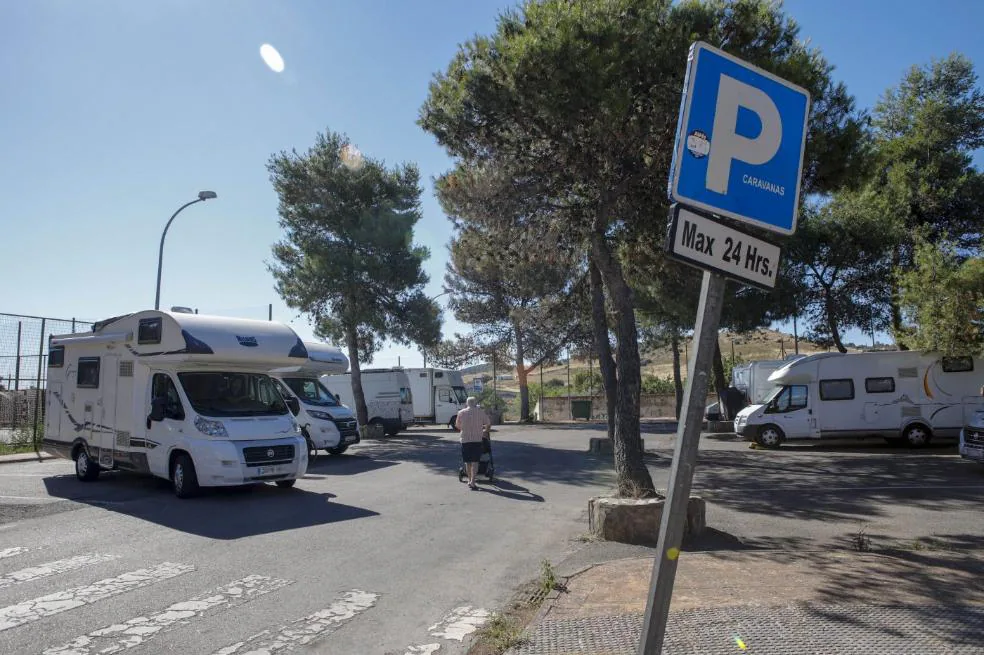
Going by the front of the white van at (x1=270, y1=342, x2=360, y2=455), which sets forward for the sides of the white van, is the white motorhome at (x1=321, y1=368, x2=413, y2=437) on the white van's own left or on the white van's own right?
on the white van's own left

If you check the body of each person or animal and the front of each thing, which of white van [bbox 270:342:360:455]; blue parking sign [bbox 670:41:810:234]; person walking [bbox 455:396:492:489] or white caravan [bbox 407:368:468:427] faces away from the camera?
the person walking

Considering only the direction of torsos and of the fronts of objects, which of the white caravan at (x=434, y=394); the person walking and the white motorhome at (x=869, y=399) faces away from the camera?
the person walking

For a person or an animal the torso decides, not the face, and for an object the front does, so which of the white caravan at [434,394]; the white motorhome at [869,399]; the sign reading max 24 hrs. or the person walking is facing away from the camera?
the person walking

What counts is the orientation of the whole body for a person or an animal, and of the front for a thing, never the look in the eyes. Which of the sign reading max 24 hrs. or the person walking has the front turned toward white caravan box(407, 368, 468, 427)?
the person walking

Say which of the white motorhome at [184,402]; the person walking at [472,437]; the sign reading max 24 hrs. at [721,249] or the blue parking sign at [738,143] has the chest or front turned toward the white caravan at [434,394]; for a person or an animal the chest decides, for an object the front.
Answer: the person walking

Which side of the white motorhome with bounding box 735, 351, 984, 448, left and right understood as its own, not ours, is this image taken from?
left

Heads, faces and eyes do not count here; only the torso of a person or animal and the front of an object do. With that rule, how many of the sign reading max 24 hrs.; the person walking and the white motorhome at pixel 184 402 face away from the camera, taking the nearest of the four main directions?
1

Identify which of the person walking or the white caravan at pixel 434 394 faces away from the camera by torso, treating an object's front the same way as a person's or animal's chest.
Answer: the person walking

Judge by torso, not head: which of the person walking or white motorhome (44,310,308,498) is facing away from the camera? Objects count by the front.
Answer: the person walking

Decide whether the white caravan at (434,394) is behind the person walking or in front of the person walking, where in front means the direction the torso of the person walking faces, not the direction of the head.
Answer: in front

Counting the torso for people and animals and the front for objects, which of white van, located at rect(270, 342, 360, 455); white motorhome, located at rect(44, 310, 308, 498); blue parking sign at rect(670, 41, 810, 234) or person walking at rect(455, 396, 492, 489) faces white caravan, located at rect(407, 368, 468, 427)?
the person walking
